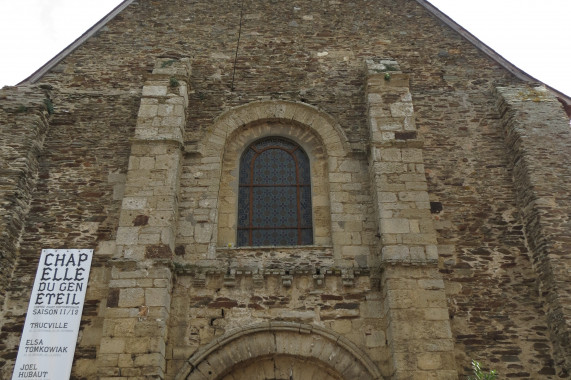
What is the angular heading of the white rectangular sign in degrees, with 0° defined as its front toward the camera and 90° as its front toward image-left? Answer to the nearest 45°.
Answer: approximately 0°

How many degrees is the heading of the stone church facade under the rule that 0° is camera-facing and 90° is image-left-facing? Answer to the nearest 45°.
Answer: approximately 0°
